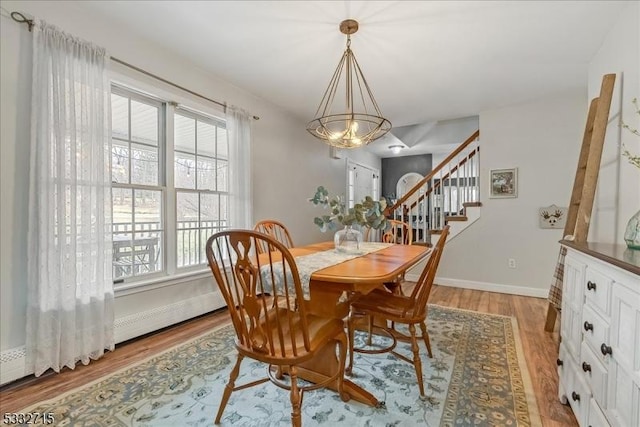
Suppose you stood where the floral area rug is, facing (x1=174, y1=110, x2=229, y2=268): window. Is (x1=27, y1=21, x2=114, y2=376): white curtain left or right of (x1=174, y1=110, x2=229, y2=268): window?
left

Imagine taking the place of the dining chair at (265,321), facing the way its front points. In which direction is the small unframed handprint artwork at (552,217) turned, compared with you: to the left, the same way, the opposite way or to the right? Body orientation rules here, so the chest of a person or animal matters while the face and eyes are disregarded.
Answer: the opposite way

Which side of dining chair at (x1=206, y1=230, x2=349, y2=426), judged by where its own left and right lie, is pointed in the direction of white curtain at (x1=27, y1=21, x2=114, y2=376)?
left

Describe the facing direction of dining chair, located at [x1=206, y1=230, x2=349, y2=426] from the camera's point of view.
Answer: facing away from the viewer and to the right of the viewer

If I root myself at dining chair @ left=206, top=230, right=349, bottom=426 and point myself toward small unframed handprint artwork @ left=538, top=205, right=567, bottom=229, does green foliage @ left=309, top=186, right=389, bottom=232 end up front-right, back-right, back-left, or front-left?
front-left

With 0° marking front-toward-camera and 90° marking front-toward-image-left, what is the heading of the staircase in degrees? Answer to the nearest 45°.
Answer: approximately 90°

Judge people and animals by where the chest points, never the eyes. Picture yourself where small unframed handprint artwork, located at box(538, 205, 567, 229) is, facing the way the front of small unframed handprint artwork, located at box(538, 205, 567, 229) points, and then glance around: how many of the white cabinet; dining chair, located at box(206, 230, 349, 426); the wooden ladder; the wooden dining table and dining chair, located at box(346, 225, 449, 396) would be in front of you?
5

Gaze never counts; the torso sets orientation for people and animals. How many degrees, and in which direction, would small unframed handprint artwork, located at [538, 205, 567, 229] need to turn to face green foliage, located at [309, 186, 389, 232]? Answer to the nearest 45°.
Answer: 0° — it already faces it

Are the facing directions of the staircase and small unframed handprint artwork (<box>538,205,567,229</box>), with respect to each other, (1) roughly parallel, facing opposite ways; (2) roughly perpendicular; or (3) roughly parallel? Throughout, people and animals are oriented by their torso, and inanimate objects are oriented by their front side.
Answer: roughly perpendicular

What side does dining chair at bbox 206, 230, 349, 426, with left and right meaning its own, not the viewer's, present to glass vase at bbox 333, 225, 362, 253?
front

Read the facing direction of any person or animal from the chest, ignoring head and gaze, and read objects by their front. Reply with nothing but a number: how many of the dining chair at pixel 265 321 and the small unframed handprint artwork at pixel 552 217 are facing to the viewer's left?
0

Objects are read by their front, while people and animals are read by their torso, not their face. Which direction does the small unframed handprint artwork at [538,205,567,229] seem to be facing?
toward the camera
